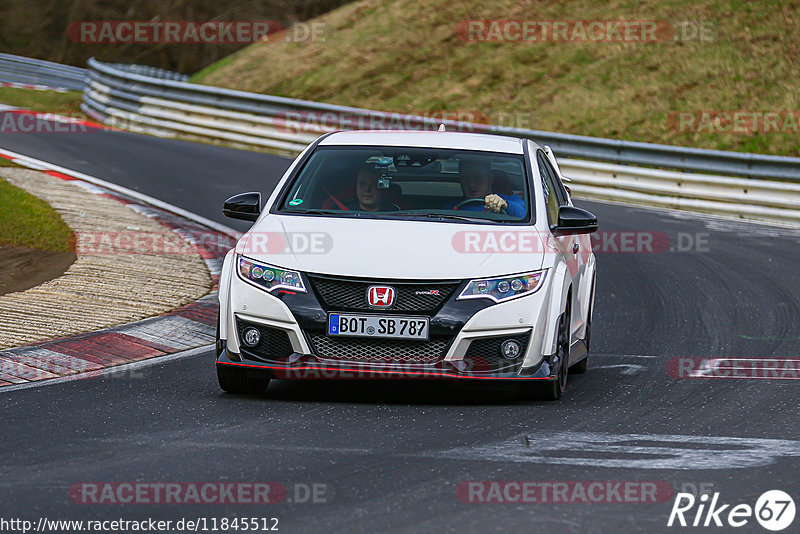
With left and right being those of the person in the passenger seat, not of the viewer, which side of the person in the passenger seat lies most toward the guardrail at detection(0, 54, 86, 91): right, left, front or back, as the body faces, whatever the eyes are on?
back

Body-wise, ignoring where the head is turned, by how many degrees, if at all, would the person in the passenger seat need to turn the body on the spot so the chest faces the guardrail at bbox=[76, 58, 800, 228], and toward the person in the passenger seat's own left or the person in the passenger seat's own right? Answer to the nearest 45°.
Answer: approximately 180°

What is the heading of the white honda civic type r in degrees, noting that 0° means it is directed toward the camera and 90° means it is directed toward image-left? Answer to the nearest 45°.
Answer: approximately 0°

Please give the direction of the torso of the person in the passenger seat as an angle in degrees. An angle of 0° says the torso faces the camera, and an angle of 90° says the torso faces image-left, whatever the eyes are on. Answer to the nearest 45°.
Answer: approximately 0°
